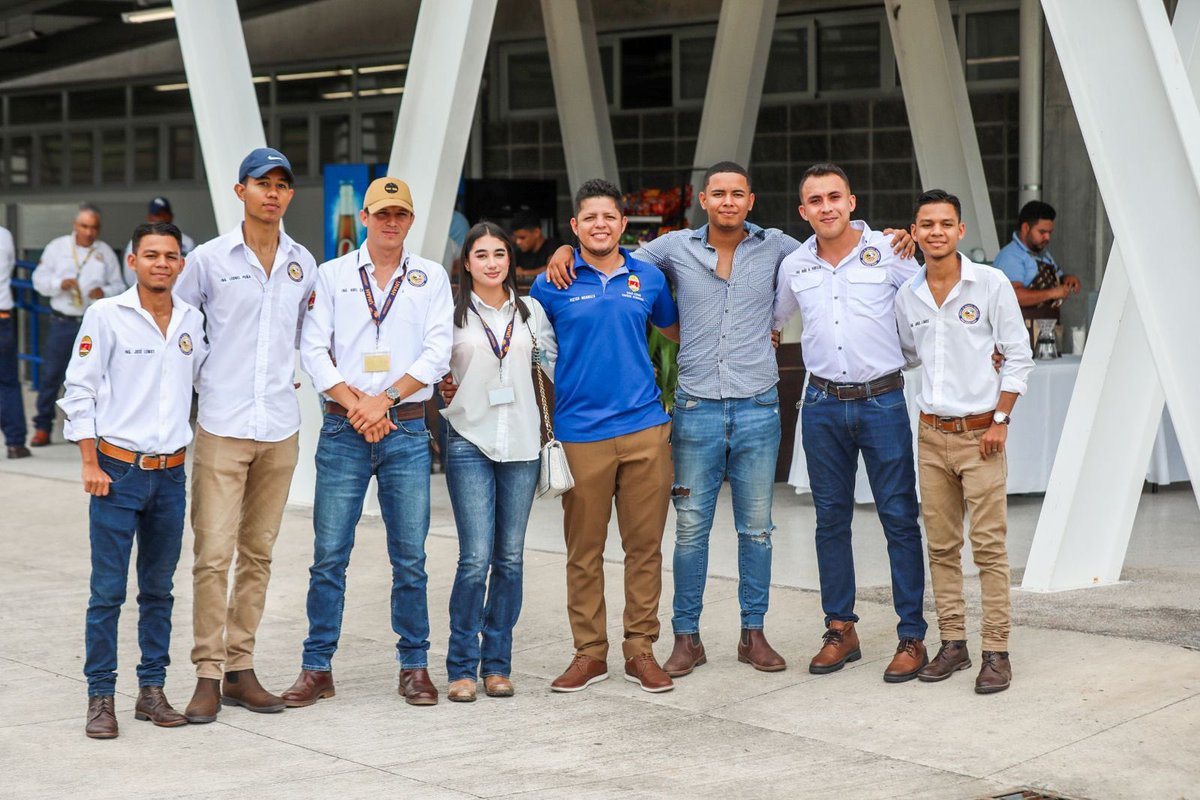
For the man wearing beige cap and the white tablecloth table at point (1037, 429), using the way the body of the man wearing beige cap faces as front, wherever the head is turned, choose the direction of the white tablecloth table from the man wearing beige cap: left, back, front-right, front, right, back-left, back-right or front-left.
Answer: back-left

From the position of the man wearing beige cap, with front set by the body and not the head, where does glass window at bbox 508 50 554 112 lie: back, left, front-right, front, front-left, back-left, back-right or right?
back

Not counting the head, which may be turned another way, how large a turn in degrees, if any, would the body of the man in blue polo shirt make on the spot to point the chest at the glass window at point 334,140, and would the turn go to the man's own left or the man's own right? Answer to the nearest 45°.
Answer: approximately 180°

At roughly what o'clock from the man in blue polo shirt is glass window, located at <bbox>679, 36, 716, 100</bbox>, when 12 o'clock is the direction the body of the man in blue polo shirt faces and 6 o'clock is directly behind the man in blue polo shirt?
The glass window is roughly at 6 o'clock from the man in blue polo shirt.

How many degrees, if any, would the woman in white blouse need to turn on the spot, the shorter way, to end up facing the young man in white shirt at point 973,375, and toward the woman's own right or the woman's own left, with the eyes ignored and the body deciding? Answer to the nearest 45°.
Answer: approximately 90° to the woman's own left

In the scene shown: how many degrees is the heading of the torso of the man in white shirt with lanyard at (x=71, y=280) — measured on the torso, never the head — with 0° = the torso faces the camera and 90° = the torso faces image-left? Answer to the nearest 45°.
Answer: approximately 0°

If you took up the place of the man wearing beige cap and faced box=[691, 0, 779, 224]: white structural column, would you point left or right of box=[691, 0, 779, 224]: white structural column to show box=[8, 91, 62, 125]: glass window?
left

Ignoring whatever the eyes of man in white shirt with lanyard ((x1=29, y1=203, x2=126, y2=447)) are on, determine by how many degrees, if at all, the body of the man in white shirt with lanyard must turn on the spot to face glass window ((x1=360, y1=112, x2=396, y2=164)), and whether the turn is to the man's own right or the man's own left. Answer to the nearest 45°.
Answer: approximately 135° to the man's own left

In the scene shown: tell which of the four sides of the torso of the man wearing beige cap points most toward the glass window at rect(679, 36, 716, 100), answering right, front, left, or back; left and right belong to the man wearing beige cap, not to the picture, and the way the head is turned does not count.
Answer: back

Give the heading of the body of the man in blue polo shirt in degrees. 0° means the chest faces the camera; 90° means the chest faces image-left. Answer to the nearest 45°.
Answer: approximately 0°
